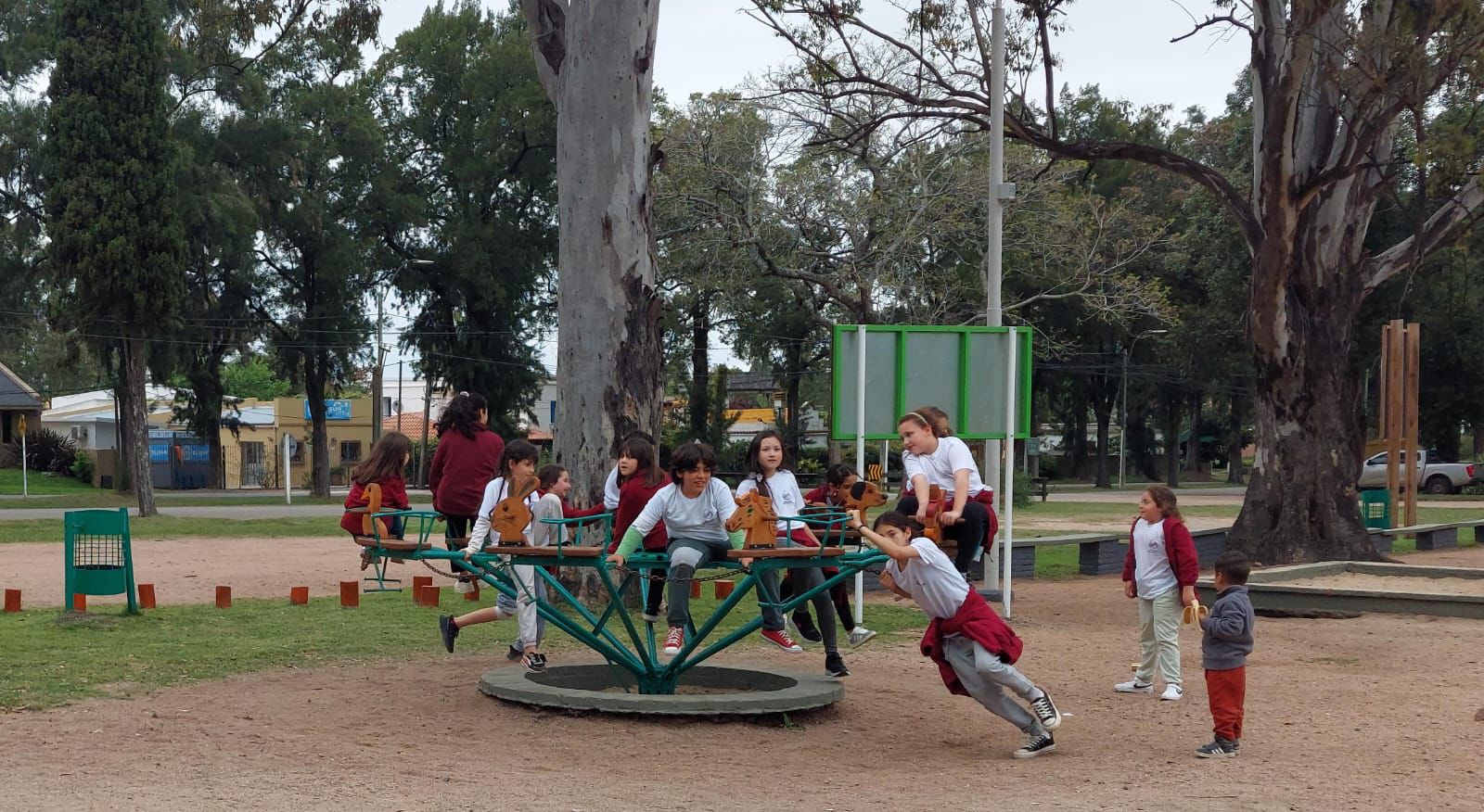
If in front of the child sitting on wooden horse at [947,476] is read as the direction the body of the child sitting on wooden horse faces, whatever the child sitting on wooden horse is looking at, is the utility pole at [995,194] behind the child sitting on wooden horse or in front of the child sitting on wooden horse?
behind

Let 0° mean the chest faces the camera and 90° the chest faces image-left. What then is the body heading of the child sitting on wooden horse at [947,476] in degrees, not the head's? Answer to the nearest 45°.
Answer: approximately 45°
